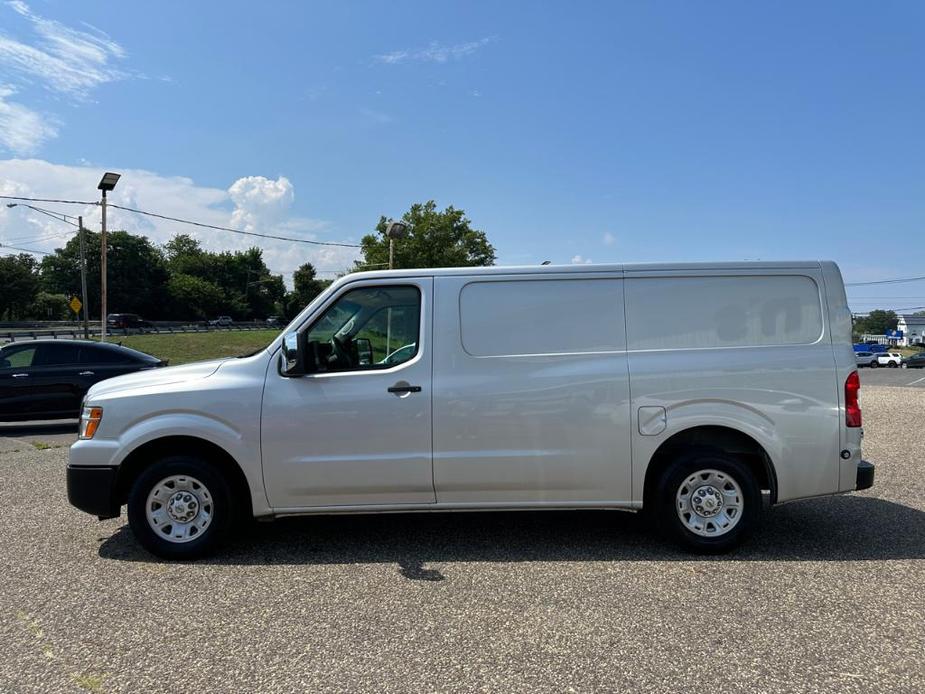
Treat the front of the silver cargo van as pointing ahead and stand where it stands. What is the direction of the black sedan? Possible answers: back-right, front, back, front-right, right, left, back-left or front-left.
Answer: front-right

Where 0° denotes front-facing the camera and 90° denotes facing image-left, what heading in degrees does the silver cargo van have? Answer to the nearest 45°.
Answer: approximately 90°
